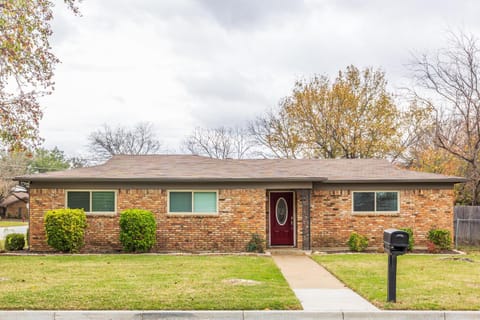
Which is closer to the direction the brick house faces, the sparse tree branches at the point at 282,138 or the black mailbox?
the black mailbox

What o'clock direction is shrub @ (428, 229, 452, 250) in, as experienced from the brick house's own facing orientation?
The shrub is roughly at 9 o'clock from the brick house.

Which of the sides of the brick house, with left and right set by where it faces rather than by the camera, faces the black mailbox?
front

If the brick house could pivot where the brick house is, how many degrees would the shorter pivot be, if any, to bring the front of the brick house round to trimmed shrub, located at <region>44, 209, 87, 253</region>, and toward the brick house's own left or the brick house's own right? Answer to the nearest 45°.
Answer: approximately 90° to the brick house's own right

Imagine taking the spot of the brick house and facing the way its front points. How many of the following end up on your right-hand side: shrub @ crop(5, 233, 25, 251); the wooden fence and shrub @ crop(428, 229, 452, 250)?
1

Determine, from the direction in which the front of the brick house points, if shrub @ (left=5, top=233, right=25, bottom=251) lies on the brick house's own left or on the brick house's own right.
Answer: on the brick house's own right

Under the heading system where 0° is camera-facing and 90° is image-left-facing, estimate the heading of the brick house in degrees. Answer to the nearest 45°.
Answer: approximately 0°

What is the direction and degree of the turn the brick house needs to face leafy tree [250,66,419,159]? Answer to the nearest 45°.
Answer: approximately 180°

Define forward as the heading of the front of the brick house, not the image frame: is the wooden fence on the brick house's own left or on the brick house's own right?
on the brick house's own left
